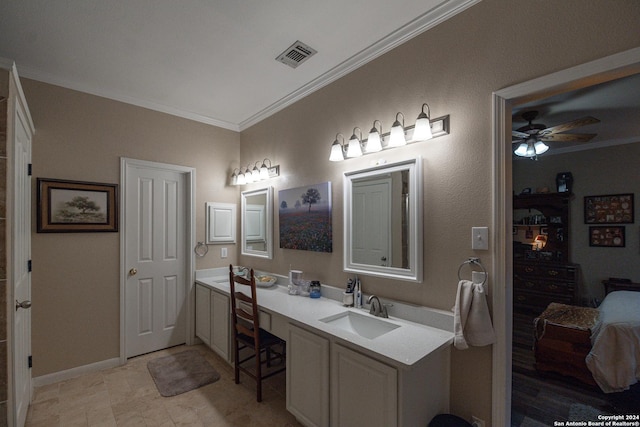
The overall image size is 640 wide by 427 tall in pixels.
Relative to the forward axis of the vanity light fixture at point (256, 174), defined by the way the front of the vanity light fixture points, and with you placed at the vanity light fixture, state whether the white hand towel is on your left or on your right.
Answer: on your left

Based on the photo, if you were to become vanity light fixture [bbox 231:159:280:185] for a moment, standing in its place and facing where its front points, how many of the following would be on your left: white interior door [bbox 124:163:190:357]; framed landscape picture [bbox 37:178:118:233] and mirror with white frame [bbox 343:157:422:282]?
1

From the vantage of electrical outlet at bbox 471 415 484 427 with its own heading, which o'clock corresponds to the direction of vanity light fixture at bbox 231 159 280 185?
The vanity light fixture is roughly at 2 o'clock from the electrical outlet.

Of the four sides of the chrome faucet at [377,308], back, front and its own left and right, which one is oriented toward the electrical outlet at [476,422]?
left

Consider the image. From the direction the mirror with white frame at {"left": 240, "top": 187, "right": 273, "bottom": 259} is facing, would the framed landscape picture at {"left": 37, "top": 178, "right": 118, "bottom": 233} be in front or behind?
in front

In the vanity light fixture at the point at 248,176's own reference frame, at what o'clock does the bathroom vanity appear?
The bathroom vanity is roughly at 10 o'clock from the vanity light fixture.

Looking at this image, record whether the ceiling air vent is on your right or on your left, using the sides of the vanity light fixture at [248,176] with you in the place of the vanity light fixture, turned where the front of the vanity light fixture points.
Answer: on your left
